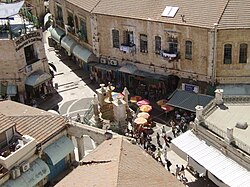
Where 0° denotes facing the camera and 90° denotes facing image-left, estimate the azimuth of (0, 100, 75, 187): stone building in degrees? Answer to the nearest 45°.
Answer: approximately 315°

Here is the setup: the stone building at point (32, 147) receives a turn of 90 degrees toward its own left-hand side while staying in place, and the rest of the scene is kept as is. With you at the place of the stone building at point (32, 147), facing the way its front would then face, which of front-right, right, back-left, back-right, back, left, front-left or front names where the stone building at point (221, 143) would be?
front-right
